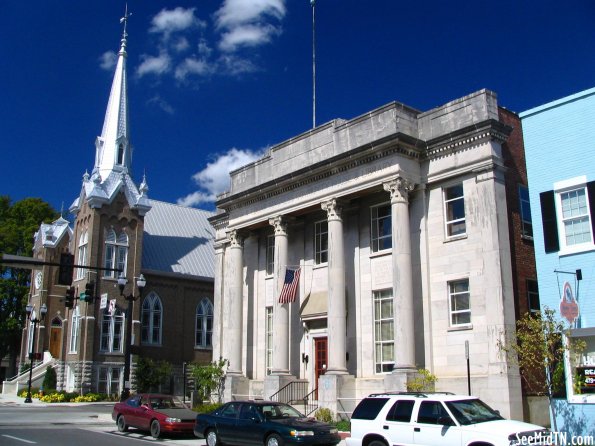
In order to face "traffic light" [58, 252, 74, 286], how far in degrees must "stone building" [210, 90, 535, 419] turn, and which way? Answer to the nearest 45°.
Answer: approximately 45° to its right

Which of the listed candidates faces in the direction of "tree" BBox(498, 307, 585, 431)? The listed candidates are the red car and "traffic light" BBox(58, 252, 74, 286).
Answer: the red car

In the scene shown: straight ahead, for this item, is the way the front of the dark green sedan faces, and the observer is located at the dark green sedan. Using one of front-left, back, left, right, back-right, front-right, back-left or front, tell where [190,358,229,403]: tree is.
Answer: back-left

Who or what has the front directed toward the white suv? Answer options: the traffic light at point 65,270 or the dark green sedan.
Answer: the dark green sedan

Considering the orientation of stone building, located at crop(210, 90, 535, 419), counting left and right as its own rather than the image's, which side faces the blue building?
left

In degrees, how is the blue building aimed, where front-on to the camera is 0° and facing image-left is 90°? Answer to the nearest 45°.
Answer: approximately 45°
